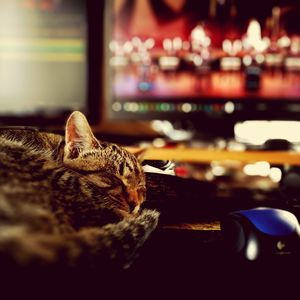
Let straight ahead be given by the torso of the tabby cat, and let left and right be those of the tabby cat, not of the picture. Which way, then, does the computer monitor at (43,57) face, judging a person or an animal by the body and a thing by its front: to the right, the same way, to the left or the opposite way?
to the right

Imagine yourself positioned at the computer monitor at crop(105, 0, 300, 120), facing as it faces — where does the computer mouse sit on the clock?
The computer mouse is roughly at 12 o'clock from the computer monitor.

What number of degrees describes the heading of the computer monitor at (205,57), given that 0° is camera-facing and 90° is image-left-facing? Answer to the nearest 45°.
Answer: approximately 0°

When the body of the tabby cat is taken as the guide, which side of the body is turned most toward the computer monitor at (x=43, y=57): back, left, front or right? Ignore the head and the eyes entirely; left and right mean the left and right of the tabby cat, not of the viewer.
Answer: left

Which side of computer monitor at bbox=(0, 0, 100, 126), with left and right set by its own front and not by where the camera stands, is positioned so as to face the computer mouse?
front

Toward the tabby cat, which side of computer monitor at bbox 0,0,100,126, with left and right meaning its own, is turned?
front

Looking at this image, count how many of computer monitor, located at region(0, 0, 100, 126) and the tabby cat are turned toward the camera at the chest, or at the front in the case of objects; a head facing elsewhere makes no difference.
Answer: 1

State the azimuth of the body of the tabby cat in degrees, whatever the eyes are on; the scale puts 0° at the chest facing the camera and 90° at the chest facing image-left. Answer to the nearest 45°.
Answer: approximately 270°

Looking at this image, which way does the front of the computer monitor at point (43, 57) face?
toward the camera

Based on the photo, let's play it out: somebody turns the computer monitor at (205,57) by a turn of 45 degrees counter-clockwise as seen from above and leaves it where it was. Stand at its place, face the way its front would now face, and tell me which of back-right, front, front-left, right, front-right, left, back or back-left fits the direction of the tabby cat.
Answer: front-right
